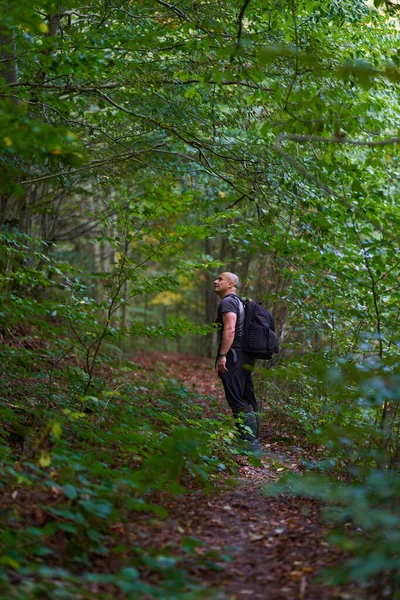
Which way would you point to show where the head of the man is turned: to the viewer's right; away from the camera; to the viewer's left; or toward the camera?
to the viewer's left

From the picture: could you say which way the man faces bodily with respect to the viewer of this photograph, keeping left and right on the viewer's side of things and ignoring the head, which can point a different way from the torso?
facing to the left of the viewer
